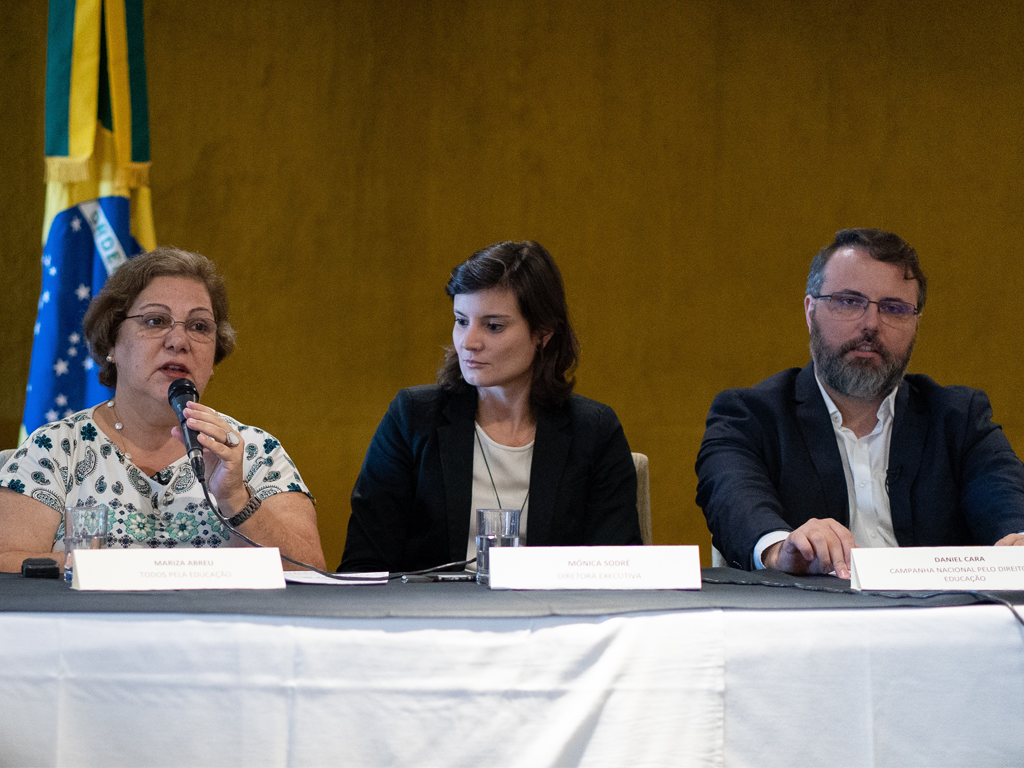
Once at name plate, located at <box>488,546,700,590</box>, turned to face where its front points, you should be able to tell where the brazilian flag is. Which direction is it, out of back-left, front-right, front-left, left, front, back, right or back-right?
back-right

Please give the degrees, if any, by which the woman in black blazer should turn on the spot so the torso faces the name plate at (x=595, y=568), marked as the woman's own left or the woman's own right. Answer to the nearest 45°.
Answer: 0° — they already face it

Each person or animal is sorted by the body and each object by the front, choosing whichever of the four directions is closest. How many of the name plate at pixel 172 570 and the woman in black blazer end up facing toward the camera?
2

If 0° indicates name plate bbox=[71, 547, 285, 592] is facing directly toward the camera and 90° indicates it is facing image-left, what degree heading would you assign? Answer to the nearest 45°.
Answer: approximately 0°

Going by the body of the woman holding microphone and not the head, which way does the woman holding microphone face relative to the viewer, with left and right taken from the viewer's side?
facing the viewer

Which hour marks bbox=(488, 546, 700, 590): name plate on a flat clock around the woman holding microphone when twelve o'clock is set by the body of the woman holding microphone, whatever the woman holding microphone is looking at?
The name plate is roughly at 11 o'clock from the woman holding microphone.

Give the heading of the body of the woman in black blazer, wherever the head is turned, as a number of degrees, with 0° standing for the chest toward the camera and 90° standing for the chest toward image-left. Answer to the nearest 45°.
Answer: approximately 0°

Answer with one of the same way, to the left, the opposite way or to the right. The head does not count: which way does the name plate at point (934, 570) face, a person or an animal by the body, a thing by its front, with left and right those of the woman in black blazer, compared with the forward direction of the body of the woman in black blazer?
the same way

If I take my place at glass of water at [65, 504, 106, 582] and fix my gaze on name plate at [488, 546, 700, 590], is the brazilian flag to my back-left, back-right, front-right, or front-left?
back-left

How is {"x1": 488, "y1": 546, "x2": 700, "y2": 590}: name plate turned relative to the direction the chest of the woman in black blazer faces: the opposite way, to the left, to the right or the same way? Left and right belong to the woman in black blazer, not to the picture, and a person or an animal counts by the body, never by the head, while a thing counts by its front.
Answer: the same way

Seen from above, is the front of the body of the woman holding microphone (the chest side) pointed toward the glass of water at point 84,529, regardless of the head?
yes

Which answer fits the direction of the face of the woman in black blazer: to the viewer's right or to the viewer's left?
to the viewer's left

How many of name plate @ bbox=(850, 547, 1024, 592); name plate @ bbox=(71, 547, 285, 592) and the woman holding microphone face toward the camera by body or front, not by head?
3

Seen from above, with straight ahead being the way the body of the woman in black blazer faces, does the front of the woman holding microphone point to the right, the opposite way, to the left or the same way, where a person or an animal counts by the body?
the same way

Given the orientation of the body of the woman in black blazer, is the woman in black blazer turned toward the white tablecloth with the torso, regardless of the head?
yes

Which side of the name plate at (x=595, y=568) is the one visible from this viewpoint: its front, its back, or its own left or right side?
front

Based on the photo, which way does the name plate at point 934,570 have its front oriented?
toward the camera
